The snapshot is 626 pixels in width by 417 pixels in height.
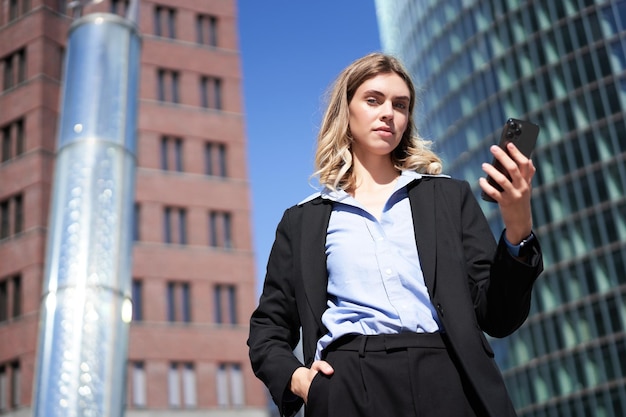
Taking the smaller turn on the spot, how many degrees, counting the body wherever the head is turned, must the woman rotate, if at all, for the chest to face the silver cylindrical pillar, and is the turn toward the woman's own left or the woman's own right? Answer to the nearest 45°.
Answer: approximately 135° to the woman's own right

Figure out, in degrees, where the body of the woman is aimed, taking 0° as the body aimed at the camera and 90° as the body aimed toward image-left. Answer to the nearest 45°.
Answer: approximately 0°
